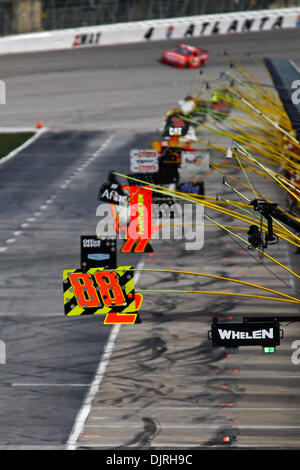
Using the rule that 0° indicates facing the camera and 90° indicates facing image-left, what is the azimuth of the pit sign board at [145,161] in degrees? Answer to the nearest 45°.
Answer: approximately 0°

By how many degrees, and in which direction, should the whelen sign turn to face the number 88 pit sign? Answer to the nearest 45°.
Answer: approximately 90° to its right

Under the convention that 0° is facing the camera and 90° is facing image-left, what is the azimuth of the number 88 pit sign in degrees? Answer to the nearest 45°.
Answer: approximately 0°

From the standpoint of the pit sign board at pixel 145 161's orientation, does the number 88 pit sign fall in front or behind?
in front

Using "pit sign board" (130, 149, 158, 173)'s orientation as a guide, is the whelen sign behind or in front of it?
in front

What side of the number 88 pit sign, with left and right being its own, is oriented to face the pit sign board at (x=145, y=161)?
back

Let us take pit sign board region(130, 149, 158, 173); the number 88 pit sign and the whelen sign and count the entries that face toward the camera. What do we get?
3

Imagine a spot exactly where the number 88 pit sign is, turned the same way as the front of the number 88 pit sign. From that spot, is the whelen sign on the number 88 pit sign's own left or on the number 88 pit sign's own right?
on the number 88 pit sign's own left

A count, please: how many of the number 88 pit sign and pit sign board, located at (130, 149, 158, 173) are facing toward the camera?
2

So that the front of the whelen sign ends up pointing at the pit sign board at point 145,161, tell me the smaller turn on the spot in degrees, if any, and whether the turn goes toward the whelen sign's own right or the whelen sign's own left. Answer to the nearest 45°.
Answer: approximately 180°

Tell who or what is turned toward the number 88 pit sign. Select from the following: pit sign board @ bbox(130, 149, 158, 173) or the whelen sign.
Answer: the pit sign board

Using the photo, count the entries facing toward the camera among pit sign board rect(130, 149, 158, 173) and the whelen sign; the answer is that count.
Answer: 2
